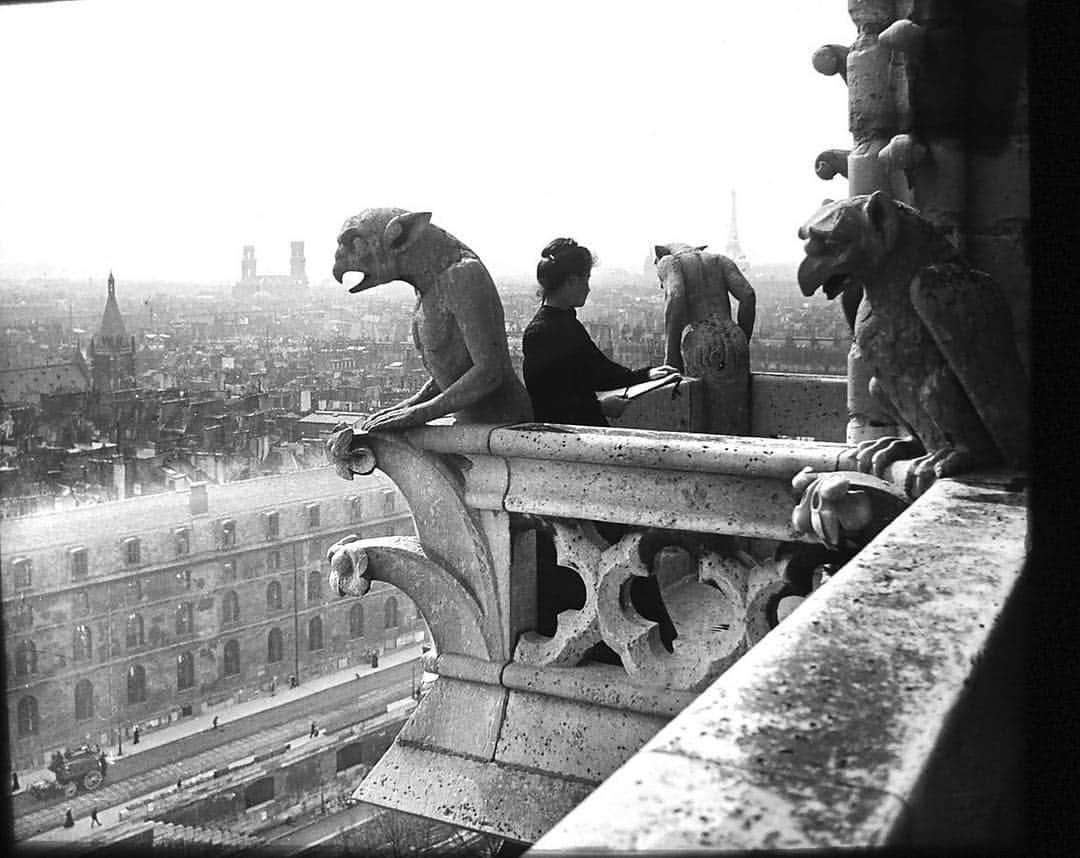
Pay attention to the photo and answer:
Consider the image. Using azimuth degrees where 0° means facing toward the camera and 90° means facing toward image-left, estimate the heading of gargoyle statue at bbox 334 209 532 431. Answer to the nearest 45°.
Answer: approximately 90°

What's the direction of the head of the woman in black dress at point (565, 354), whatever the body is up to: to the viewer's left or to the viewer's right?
to the viewer's right

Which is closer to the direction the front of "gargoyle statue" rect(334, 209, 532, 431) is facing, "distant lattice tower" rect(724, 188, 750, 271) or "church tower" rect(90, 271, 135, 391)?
the church tower

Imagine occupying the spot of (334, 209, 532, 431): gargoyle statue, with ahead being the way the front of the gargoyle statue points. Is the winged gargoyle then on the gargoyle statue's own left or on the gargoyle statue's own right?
on the gargoyle statue's own left

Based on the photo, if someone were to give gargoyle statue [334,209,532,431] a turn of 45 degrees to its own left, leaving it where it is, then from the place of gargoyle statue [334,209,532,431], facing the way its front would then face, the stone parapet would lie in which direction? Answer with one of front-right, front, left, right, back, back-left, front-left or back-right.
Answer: front-left

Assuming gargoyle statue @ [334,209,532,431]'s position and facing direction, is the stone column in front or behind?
behind

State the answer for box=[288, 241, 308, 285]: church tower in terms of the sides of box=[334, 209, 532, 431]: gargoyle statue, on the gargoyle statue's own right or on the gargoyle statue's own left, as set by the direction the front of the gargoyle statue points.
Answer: on the gargoyle statue's own right

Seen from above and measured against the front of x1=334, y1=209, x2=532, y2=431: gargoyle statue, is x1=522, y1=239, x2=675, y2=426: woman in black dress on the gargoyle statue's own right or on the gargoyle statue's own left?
on the gargoyle statue's own right

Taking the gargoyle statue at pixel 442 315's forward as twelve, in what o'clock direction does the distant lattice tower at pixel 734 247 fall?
The distant lattice tower is roughly at 4 o'clock from the gargoyle statue.

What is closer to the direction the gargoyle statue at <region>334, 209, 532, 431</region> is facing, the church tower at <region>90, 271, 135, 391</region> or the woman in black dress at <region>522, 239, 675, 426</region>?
the church tower

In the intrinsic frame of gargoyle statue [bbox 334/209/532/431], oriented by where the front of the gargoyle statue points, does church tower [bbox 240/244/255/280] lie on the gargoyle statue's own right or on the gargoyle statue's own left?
on the gargoyle statue's own right

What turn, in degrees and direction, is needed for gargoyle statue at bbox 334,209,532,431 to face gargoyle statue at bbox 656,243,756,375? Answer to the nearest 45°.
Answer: approximately 135° to its right

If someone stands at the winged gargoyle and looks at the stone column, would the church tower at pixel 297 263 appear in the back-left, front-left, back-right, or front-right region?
front-left

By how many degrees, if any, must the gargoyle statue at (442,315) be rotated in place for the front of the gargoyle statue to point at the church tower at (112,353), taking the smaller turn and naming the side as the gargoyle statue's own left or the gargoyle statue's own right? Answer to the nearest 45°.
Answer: approximately 45° to the gargoyle statue's own right
